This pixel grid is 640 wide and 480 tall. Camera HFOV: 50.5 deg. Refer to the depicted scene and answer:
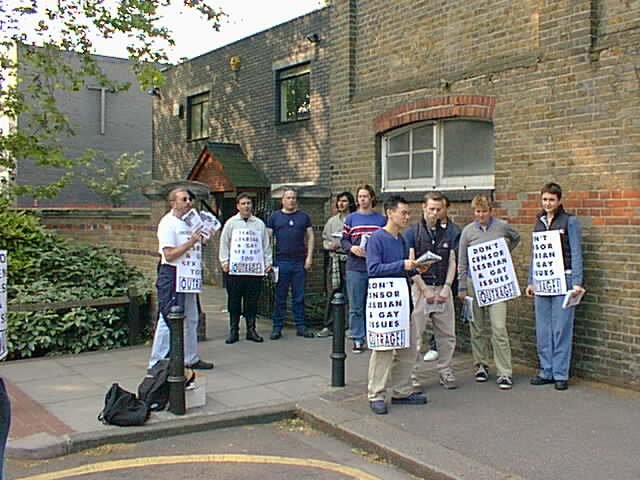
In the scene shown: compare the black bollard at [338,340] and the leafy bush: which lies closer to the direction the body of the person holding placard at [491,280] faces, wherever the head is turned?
the black bollard

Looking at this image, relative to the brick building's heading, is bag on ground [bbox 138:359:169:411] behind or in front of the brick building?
in front

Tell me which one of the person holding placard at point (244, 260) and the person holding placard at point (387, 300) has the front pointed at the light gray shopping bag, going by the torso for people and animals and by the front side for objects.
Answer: the person holding placard at point (244, 260)

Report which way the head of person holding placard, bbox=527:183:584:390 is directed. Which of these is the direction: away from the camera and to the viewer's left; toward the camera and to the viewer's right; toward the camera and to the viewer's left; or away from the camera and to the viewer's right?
toward the camera and to the viewer's left

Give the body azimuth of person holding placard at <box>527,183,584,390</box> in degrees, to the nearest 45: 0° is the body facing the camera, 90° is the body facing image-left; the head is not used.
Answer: approximately 45°

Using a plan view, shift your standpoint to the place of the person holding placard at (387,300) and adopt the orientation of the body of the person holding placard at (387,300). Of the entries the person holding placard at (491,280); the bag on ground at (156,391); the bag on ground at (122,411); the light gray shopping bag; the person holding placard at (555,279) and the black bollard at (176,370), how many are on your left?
2

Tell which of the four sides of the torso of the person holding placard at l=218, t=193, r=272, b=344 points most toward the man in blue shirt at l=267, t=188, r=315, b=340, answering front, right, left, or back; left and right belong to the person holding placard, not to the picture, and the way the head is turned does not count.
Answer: left

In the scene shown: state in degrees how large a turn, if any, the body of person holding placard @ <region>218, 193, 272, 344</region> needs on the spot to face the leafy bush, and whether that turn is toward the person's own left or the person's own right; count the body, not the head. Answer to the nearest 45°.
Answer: approximately 90° to the person's own right

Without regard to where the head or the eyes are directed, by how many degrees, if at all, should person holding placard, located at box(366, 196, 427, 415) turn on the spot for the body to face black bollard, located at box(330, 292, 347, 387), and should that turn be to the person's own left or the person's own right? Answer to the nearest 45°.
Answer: approximately 180°

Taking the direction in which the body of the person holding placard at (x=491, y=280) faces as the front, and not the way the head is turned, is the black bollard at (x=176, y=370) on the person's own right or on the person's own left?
on the person's own right

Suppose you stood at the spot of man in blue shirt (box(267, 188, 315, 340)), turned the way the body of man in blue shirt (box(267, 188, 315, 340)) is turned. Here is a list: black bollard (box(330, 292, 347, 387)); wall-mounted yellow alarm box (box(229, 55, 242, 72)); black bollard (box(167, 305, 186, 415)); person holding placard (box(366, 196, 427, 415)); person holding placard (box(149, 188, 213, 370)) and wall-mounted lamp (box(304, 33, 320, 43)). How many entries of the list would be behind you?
2
